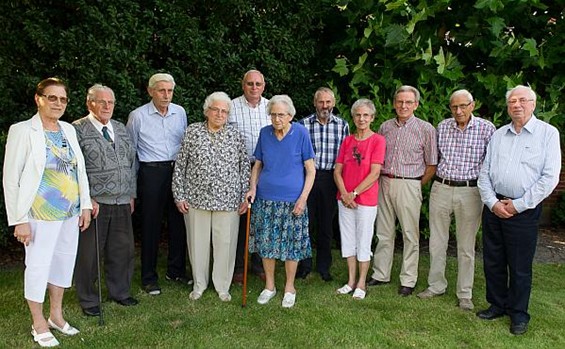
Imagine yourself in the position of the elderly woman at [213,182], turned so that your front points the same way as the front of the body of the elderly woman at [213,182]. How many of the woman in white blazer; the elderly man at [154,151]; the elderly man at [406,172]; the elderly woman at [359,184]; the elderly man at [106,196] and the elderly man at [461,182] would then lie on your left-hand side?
3

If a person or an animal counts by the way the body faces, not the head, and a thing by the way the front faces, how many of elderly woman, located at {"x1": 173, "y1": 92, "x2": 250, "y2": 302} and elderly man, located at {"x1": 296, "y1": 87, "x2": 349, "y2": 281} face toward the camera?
2

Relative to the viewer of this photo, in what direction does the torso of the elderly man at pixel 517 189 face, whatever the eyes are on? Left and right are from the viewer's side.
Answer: facing the viewer and to the left of the viewer

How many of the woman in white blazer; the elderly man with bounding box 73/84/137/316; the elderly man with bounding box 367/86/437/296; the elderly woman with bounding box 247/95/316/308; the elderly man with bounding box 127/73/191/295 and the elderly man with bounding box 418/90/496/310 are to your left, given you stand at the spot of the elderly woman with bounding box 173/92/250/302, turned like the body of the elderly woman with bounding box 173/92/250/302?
3

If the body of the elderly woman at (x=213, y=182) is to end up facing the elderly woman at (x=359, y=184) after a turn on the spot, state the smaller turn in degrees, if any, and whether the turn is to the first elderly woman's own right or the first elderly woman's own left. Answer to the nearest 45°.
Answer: approximately 90° to the first elderly woman's own left

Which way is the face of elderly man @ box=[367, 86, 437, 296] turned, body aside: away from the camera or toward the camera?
toward the camera

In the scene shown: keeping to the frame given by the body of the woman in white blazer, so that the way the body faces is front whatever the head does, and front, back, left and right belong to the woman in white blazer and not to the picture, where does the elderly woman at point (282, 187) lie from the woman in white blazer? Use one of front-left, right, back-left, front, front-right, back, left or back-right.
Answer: front-left

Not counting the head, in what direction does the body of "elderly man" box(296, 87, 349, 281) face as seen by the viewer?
toward the camera

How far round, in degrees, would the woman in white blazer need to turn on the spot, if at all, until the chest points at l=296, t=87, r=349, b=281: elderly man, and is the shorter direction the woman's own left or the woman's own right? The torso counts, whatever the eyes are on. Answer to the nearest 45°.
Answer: approximately 45° to the woman's own left

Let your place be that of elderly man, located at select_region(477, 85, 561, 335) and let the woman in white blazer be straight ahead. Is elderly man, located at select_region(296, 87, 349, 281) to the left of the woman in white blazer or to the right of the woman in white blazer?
right

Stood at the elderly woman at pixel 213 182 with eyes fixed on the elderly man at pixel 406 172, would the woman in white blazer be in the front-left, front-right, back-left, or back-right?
back-right

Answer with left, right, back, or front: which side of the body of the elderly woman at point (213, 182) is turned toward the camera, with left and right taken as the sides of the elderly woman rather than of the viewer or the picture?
front

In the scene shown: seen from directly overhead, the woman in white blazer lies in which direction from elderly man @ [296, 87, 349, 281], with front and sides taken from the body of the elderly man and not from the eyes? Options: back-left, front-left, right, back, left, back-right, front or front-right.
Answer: front-right
